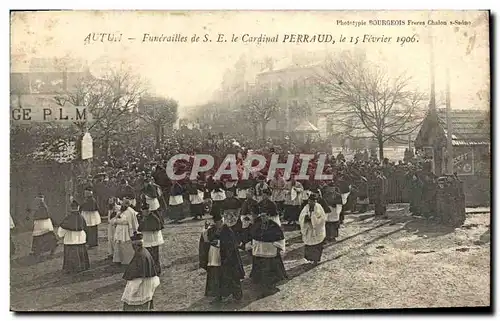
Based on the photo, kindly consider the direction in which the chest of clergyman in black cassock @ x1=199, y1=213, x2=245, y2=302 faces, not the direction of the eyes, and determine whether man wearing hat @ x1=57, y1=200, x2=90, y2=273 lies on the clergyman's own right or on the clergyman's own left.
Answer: on the clergyman's own right

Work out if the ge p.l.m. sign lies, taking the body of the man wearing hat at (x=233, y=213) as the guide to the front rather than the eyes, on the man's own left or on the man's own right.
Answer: on the man's own right

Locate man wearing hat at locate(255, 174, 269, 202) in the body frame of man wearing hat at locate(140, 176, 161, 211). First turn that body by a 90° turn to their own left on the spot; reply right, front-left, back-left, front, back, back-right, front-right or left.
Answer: front-left

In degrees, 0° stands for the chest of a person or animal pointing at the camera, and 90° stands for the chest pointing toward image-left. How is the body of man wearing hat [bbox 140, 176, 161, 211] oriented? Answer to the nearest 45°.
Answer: approximately 45°

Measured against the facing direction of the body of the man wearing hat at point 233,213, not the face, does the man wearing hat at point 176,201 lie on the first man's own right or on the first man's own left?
on the first man's own right

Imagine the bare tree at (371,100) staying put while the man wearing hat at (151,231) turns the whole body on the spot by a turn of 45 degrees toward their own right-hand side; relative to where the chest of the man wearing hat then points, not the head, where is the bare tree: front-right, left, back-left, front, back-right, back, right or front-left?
back

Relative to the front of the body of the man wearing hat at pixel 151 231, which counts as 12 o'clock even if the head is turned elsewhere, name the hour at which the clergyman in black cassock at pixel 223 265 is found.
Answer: The clergyman in black cassock is roughly at 8 o'clock from the man wearing hat.

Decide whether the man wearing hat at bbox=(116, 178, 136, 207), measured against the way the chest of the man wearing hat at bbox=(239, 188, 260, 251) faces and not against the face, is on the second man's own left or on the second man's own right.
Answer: on the second man's own right

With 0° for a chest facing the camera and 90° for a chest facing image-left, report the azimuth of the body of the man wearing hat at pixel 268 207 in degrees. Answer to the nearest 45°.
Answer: approximately 45°
